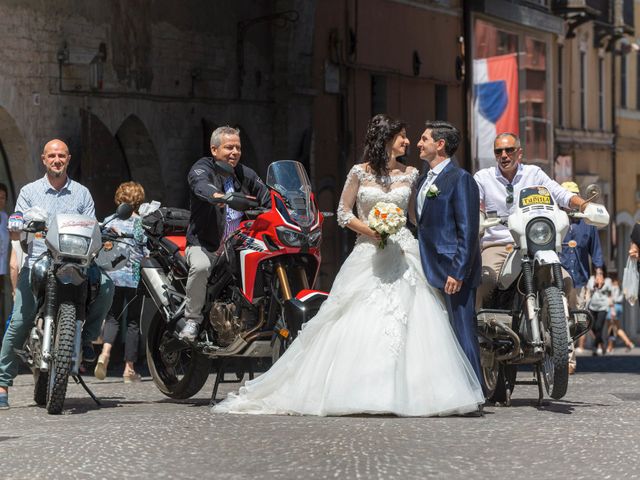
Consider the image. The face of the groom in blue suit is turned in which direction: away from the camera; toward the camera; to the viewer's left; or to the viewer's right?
to the viewer's left

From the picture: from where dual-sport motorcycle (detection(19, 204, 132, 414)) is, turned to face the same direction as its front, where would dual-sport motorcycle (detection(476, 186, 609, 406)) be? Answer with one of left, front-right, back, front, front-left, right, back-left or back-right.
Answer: left

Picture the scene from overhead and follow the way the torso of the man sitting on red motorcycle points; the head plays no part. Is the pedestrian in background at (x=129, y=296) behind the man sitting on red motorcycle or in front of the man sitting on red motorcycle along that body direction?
behind
